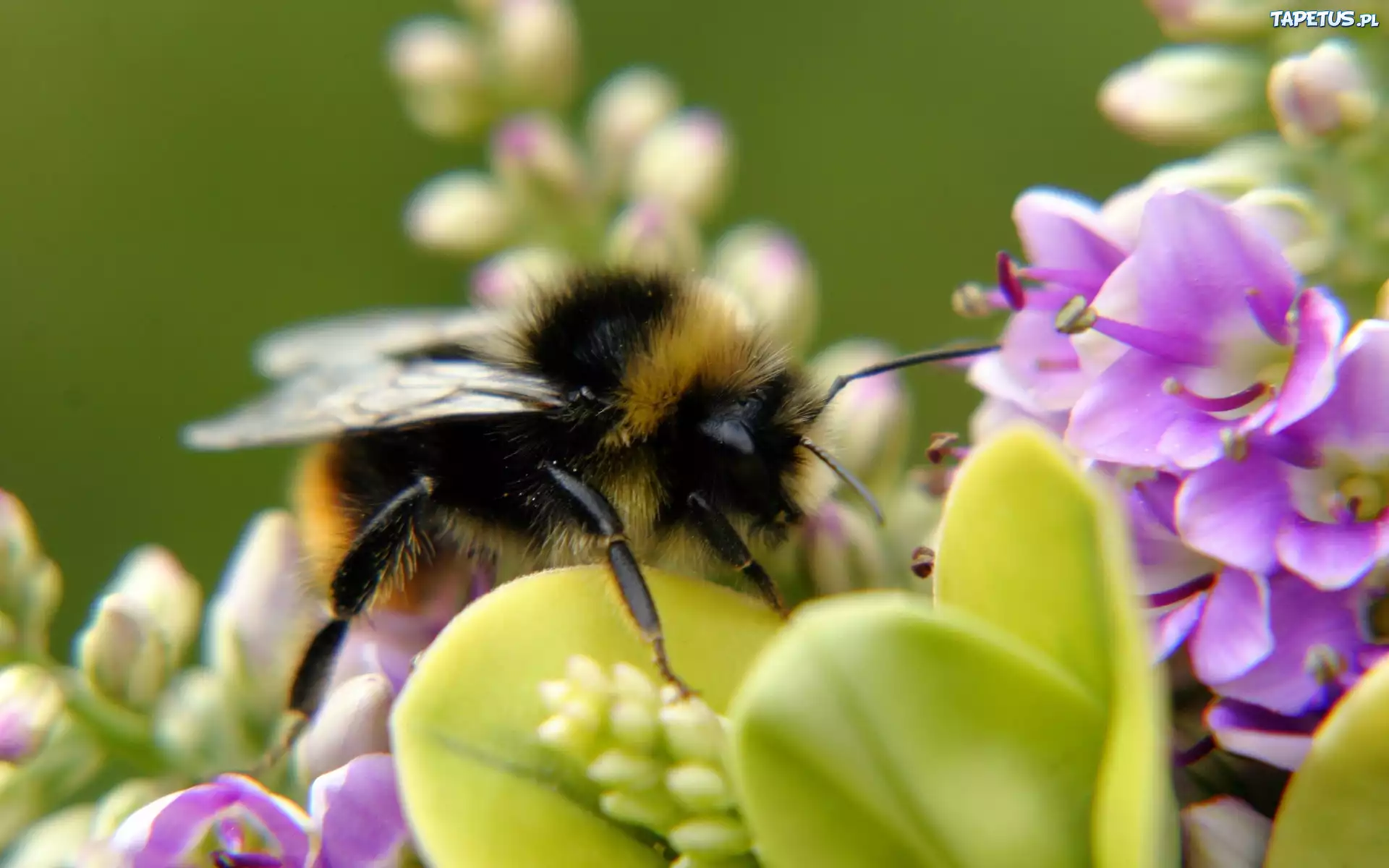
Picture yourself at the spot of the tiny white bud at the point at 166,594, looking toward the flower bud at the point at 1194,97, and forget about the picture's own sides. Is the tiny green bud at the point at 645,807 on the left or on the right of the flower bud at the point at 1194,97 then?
right

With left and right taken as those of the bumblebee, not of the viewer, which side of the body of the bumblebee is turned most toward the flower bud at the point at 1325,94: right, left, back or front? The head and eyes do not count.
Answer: front

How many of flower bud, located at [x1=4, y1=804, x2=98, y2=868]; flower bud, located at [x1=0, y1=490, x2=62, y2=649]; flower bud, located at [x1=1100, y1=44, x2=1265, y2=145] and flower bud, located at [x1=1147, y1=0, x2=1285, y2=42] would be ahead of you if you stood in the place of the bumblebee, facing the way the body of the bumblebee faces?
2

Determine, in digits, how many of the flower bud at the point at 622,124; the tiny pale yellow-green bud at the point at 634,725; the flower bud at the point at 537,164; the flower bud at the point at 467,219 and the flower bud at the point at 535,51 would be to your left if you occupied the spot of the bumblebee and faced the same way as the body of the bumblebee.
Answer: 4

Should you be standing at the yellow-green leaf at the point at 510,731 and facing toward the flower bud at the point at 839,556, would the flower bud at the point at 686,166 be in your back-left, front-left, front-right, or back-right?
front-left

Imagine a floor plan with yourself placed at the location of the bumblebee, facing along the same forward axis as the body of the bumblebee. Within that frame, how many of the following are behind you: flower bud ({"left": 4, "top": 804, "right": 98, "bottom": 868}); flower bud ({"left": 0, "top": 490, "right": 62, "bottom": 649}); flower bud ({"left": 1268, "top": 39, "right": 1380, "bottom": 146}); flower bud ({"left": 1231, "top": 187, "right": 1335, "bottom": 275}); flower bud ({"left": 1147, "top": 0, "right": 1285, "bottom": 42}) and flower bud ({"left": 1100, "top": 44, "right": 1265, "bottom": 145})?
2

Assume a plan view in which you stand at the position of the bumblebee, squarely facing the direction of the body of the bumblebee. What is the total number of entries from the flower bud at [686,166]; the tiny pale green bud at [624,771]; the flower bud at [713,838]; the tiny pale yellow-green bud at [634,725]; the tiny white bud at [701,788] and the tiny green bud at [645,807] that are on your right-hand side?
5

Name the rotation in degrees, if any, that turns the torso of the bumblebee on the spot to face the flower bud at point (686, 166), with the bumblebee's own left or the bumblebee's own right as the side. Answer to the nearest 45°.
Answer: approximately 90° to the bumblebee's own left

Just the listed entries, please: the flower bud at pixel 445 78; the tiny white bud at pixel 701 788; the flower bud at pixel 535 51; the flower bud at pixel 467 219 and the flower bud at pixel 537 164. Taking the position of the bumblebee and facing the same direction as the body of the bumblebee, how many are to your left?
4

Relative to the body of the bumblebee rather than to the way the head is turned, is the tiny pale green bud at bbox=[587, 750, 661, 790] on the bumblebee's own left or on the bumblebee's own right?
on the bumblebee's own right

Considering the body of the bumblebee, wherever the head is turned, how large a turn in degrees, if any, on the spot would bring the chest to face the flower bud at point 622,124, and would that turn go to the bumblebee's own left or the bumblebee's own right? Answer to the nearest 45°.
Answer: approximately 90° to the bumblebee's own left

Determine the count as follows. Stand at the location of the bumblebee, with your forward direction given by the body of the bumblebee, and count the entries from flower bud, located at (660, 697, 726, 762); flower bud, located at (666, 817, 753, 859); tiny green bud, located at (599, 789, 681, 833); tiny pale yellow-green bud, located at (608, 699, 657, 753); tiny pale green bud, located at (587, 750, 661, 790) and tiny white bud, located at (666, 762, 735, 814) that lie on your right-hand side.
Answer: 6

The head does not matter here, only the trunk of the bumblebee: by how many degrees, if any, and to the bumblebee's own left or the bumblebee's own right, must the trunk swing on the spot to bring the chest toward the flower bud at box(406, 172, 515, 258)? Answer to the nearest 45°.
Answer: approximately 90° to the bumblebee's own left

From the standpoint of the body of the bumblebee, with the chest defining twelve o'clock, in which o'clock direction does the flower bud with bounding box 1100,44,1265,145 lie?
The flower bud is roughly at 12 o'clock from the bumblebee.

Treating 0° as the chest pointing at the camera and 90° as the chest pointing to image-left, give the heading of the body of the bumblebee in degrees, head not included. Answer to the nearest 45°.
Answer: approximately 270°

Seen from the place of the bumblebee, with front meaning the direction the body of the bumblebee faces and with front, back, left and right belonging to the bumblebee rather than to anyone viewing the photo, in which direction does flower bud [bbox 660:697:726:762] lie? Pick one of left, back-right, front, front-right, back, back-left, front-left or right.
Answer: right
